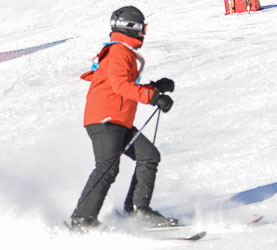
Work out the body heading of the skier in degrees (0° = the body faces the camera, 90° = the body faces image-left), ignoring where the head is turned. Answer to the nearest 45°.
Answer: approximately 270°
